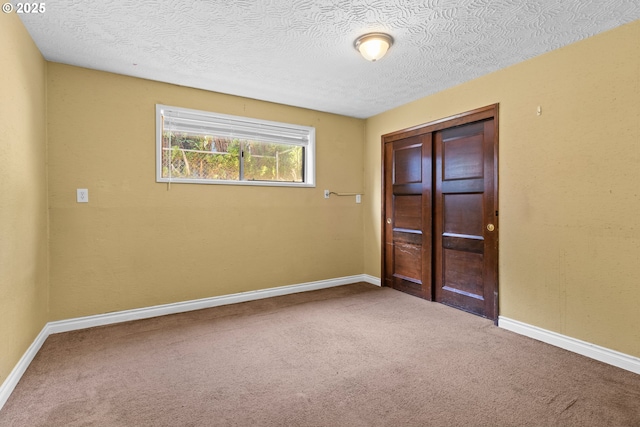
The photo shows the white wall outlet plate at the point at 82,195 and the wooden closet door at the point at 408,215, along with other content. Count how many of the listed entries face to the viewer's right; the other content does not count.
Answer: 0

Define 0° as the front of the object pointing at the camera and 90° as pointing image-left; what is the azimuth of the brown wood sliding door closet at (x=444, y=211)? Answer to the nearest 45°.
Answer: approximately 45°

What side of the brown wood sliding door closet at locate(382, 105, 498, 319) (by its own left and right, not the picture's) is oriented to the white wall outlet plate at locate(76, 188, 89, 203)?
front

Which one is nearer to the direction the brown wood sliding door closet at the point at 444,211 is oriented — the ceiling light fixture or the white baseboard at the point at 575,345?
the ceiling light fixture

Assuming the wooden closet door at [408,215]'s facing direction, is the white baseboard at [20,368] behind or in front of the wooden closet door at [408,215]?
in front

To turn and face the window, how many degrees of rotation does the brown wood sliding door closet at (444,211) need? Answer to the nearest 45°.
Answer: approximately 45° to its right

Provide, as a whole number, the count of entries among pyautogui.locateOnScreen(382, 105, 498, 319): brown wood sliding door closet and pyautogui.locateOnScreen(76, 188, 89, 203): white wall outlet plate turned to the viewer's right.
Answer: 0

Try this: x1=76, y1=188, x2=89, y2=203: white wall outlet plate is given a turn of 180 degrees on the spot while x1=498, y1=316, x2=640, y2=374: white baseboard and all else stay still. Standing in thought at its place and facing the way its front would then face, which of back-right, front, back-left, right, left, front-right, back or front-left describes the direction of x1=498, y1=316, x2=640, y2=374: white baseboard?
back-right

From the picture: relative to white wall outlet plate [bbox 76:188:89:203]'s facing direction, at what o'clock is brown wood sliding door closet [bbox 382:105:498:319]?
The brown wood sliding door closet is roughly at 10 o'clock from the white wall outlet plate.

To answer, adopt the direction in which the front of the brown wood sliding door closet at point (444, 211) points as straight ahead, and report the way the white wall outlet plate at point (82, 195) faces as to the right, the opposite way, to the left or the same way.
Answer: to the left

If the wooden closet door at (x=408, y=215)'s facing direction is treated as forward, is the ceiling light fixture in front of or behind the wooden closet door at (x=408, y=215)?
in front

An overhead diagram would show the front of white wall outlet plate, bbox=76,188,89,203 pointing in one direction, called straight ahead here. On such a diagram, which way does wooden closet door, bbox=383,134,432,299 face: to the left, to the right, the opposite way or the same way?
to the right

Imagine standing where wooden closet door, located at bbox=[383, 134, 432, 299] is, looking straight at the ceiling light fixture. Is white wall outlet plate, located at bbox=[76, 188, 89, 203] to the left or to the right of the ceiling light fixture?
right

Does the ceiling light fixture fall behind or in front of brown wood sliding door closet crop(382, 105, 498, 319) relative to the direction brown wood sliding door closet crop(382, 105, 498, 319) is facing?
in front

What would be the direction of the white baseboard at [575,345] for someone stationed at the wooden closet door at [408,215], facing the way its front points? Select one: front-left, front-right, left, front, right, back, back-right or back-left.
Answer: left

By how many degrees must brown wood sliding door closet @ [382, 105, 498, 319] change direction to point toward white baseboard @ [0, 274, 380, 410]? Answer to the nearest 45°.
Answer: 0° — it already faces it
